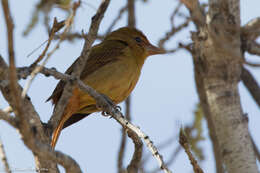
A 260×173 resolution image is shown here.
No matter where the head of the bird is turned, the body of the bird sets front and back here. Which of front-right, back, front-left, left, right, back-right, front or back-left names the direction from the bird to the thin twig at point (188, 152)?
front

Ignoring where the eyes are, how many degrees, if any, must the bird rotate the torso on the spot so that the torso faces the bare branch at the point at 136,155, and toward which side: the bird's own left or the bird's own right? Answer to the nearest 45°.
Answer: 0° — it already faces it

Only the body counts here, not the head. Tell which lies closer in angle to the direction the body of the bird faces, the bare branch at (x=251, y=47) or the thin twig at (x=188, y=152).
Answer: the bare branch

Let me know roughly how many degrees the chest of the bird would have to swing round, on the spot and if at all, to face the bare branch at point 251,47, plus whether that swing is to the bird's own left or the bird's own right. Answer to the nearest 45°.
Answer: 0° — it already faces it

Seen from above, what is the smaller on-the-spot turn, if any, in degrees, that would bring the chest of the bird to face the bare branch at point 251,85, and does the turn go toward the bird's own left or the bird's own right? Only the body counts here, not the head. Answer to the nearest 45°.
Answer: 0° — it already faces it

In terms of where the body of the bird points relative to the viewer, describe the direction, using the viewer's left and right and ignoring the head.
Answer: facing to the right of the viewer
